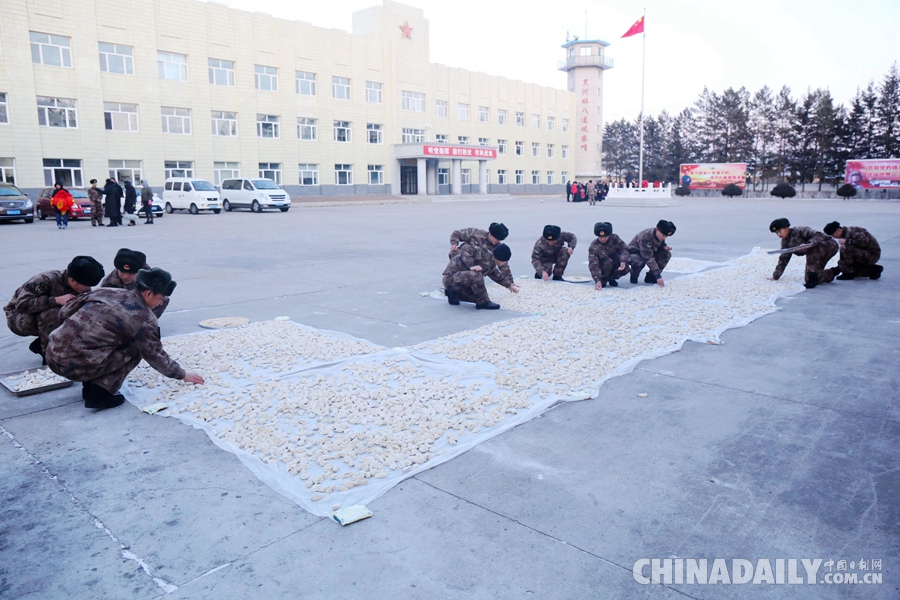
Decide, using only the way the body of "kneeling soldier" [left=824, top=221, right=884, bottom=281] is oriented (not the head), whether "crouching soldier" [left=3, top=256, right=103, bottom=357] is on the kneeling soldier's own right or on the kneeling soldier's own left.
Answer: on the kneeling soldier's own left

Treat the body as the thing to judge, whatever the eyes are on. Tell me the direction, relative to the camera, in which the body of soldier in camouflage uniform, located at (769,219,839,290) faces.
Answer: to the viewer's left

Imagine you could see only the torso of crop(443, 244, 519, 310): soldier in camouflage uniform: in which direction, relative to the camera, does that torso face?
to the viewer's right

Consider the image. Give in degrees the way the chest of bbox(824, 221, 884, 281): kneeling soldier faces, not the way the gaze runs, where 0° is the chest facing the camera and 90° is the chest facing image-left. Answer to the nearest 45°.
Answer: approximately 90°

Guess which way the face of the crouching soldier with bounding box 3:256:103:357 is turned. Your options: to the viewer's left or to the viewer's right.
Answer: to the viewer's right

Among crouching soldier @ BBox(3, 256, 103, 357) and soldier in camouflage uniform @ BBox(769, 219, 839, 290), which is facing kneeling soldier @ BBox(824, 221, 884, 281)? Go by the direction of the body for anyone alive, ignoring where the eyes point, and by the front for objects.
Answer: the crouching soldier

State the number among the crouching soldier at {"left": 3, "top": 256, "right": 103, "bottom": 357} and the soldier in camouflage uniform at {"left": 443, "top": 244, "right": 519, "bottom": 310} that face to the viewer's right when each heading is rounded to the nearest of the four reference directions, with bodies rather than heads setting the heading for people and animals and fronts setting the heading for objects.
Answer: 2

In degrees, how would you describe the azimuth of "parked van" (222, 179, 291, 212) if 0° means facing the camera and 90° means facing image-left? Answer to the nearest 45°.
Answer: approximately 315°

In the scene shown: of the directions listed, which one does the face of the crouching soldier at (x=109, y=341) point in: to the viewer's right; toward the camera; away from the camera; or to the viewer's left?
to the viewer's right

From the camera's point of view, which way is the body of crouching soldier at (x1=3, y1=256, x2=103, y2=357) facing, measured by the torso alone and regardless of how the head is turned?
to the viewer's right
